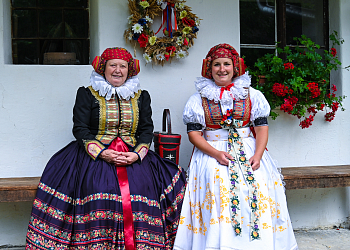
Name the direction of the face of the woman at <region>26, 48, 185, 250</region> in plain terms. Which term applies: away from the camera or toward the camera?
toward the camera

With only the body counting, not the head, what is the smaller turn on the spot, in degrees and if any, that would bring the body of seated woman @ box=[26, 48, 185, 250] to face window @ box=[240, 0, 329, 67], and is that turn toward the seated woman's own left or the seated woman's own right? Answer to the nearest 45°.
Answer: approximately 135° to the seated woman's own left

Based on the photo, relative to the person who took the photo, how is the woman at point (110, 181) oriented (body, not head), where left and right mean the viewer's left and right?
facing the viewer

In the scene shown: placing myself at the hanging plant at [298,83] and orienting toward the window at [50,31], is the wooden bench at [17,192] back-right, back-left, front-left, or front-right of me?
front-left
